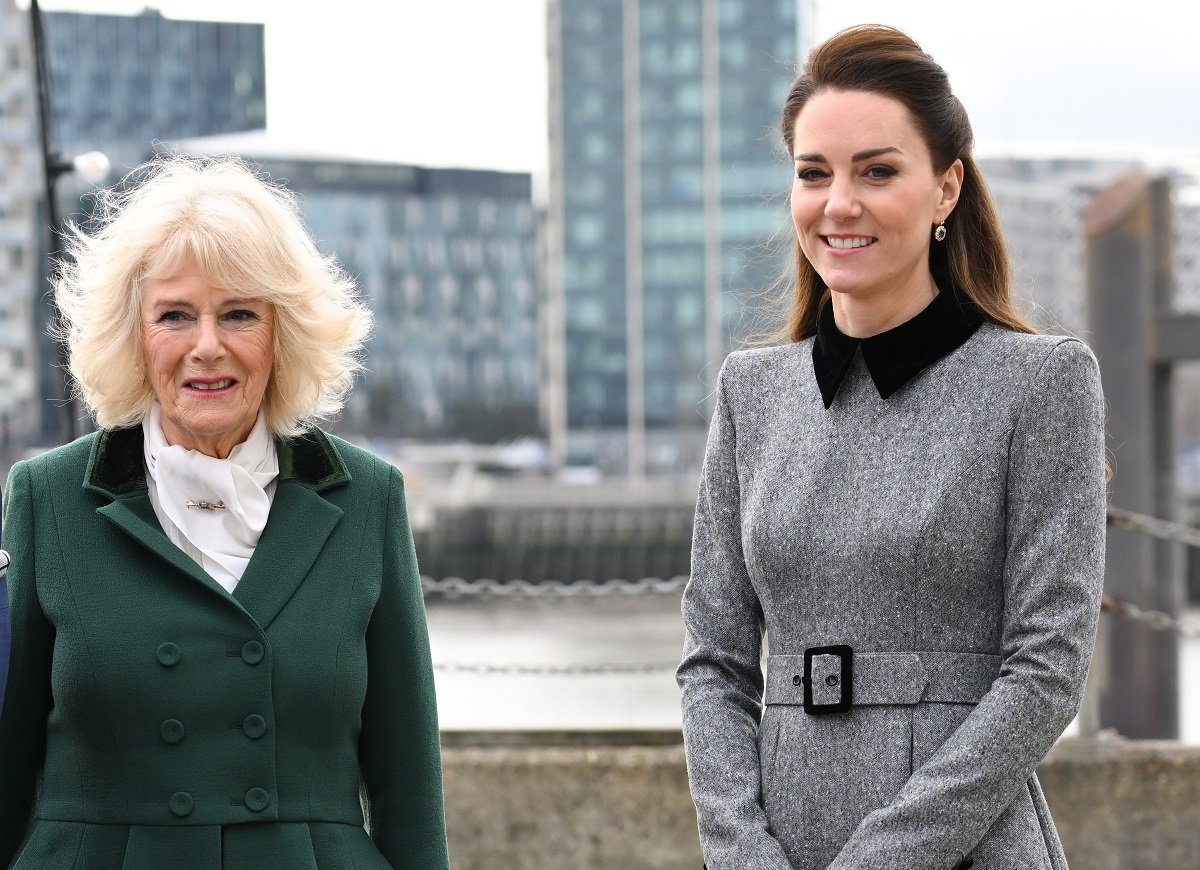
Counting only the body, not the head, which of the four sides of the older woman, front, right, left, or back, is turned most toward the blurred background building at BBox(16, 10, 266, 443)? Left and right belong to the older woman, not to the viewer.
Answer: back

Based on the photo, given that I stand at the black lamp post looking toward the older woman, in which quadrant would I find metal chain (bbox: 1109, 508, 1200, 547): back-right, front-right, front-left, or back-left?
front-left

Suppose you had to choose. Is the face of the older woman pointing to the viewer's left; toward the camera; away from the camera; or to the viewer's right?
toward the camera

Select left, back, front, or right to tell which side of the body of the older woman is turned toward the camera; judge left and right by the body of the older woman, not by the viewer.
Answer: front

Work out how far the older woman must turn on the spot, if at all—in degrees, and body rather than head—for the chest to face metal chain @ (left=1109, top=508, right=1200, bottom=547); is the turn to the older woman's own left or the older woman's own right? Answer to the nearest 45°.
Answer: approximately 135° to the older woman's own left

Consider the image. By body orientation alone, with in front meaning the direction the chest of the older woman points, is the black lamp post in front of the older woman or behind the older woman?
behind

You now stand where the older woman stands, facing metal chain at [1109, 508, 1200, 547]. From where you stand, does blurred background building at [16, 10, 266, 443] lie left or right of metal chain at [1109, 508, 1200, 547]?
left
